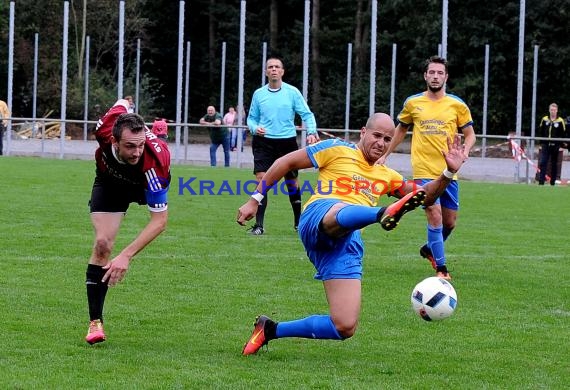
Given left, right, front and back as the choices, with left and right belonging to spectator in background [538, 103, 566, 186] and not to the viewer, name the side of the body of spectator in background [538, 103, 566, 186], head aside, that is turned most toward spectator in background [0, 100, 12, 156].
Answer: right

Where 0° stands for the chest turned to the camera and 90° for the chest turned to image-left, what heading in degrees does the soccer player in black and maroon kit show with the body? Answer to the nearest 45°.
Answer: approximately 0°

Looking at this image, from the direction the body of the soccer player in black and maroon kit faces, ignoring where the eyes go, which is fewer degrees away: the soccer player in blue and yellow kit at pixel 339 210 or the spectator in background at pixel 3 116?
the soccer player in blue and yellow kit

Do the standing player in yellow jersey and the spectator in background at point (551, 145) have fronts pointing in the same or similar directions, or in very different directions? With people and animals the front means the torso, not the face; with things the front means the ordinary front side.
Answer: same or similar directions

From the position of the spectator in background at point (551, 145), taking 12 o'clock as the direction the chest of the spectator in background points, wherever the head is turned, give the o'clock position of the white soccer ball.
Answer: The white soccer ball is roughly at 12 o'clock from the spectator in background.

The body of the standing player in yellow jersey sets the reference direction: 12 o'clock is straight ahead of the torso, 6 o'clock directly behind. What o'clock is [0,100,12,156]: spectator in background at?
The spectator in background is roughly at 5 o'clock from the standing player in yellow jersey.

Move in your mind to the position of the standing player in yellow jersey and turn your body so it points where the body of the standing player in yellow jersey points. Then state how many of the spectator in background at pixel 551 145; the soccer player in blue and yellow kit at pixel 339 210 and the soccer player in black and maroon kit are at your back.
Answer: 1

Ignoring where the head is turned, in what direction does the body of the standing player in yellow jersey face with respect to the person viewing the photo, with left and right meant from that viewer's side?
facing the viewer

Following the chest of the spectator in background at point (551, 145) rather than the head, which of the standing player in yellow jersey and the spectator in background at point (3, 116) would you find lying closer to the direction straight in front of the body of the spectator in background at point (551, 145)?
the standing player in yellow jersey

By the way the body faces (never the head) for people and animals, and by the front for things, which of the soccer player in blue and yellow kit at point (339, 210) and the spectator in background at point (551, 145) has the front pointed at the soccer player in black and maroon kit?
the spectator in background

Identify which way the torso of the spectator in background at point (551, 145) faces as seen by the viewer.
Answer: toward the camera

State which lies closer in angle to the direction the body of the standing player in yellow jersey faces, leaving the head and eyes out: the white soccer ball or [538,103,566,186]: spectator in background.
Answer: the white soccer ball
